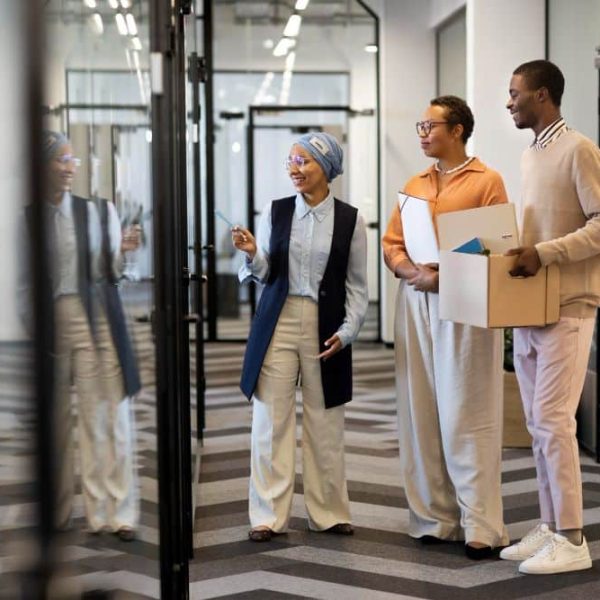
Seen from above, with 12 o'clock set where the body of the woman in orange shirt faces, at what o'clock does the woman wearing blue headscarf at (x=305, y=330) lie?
The woman wearing blue headscarf is roughly at 2 o'clock from the woman in orange shirt.

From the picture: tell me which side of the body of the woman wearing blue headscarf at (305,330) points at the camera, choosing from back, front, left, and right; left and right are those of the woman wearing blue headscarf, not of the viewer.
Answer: front

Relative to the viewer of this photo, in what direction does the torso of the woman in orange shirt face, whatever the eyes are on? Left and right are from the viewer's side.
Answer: facing the viewer and to the left of the viewer

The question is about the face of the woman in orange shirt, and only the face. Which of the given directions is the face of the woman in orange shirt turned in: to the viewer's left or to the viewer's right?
to the viewer's left

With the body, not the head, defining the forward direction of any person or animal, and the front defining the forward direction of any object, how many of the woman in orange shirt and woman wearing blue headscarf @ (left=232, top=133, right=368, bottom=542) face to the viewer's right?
0

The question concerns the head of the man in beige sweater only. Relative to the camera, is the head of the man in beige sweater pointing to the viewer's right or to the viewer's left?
to the viewer's left

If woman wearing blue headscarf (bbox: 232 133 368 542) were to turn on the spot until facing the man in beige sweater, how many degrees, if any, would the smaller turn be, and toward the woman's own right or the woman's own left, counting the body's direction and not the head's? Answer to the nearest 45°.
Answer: approximately 45° to the woman's own left

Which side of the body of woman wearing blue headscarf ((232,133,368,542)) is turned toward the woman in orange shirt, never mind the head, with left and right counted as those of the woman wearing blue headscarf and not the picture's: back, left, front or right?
left
